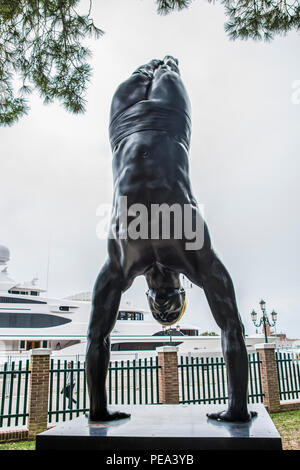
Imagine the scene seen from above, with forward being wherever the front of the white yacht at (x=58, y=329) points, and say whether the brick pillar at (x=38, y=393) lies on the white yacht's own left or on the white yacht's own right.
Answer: on the white yacht's own right

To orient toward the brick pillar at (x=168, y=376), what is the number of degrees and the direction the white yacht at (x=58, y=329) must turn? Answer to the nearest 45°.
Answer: approximately 90° to its right

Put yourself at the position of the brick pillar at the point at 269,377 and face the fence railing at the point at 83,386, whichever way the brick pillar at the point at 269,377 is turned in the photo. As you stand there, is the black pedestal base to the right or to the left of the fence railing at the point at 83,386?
left

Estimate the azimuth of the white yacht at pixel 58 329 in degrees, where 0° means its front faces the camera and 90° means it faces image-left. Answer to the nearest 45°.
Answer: approximately 270°

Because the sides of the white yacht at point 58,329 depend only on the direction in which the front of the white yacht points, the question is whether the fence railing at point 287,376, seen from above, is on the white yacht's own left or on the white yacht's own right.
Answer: on the white yacht's own right

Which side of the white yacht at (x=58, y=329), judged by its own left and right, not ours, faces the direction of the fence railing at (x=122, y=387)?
right

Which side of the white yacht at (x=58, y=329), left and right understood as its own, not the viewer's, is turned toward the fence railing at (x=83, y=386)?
right
